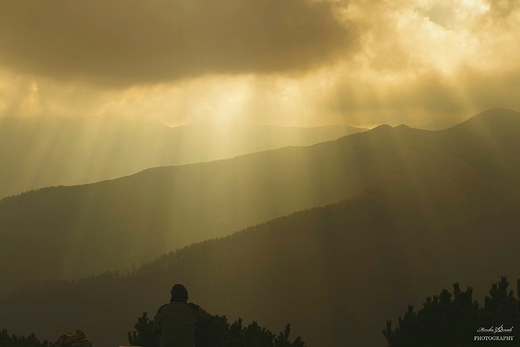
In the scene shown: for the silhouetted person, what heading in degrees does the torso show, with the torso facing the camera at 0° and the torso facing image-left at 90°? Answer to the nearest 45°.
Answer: approximately 180°

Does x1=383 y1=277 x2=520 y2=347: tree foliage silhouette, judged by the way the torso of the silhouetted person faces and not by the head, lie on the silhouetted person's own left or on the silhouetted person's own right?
on the silhouetted person's own right
